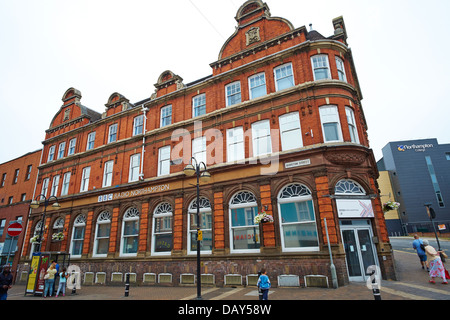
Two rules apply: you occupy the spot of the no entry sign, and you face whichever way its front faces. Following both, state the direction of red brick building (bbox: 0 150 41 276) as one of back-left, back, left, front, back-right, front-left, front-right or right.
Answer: back

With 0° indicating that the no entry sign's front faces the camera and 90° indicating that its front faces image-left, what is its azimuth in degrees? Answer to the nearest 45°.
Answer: approximately 0°

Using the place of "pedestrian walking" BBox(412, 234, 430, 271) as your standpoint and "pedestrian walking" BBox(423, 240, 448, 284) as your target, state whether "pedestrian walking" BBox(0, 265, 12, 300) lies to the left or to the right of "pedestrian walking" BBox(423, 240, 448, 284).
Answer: right

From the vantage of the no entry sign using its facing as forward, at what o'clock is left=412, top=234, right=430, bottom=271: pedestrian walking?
The pedestrian walking is roughly at 10 o'clock from the no entry sign.

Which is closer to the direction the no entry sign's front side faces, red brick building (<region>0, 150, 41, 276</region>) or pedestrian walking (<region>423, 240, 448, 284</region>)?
the pedestrian walking

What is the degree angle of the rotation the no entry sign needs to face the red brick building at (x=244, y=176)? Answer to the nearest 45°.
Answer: approximately 90° to its left

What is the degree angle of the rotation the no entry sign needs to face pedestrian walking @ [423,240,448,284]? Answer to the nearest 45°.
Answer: approximately 45° to its left
